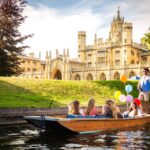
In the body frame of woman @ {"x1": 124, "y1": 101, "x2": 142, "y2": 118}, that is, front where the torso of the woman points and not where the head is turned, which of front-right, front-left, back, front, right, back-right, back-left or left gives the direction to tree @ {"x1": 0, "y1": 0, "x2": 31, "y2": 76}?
right

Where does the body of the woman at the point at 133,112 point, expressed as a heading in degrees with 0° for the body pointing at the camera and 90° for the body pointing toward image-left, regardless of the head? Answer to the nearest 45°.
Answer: approximately 45°
